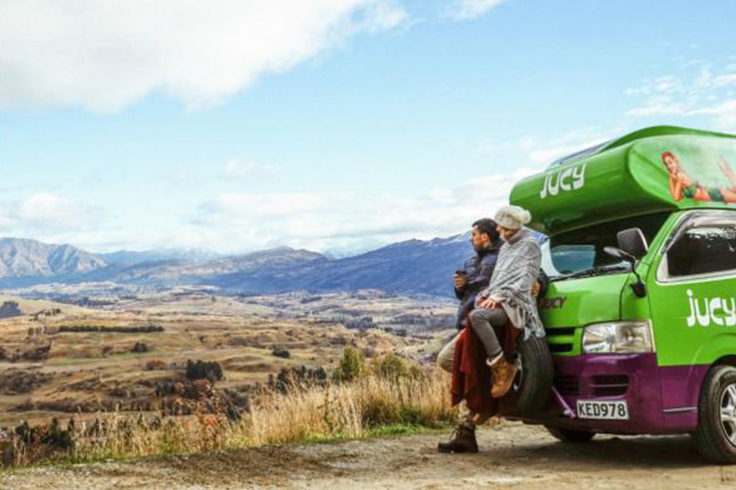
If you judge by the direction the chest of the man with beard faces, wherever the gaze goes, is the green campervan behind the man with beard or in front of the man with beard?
behind

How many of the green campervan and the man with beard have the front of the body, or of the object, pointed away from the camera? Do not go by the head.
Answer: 0

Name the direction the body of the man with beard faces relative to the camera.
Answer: to the viewer's left

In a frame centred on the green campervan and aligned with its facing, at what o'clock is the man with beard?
The man with beard is roughly at 2 o'clock from the green campervan.

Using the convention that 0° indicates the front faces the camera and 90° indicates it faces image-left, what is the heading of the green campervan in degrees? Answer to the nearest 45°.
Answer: approximately 45°
